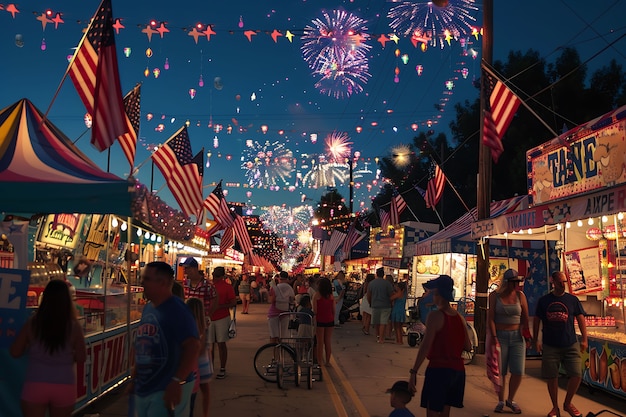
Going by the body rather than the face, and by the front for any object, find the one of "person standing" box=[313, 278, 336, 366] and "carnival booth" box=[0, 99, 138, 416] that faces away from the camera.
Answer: the person standing

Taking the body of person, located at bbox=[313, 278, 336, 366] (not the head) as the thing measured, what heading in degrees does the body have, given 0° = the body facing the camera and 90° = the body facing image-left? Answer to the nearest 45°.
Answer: approximately 180°

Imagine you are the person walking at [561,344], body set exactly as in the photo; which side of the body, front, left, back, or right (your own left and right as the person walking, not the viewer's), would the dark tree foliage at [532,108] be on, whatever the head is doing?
back

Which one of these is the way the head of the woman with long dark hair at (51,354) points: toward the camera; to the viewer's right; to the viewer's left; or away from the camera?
away from the camera

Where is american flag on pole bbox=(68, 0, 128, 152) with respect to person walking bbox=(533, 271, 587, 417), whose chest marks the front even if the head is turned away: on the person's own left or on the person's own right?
on the person's own right

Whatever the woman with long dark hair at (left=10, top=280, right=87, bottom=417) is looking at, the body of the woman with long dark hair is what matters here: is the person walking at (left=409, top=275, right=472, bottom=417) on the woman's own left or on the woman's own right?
on the woman's own right

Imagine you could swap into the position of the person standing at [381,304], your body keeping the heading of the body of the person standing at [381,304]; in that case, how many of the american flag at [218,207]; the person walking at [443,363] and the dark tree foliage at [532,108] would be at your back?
1

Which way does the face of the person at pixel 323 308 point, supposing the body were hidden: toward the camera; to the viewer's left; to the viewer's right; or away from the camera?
away from the camera

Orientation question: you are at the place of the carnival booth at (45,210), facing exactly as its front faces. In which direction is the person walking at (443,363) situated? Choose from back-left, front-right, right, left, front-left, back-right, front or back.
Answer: front

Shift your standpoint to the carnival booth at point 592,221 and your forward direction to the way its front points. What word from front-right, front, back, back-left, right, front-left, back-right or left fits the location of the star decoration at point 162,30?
front-right

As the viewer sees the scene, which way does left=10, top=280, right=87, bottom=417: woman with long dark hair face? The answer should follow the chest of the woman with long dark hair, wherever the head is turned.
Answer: away from the camera

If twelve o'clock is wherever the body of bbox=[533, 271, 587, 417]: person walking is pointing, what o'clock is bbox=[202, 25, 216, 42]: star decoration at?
The star decoration is roughly at 4 o'clock from the person walking.
